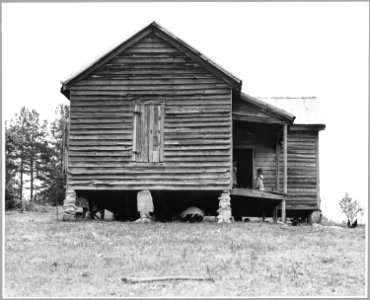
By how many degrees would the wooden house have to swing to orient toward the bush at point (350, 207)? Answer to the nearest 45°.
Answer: approximately 45° to its left

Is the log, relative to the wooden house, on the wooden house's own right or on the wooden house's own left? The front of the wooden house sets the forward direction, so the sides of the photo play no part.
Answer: on the wooden house's own right

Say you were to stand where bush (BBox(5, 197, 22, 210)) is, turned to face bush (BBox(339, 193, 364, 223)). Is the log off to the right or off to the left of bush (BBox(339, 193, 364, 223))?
right
